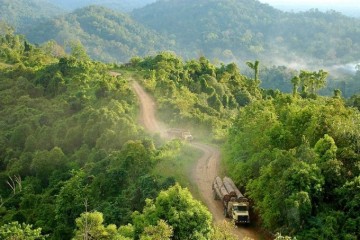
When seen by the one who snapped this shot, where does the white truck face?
facing the viewer and to the right of the viewer

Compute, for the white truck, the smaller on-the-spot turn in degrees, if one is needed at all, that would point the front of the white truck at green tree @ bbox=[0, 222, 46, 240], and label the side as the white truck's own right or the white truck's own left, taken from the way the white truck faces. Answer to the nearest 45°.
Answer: approximately 45° to the white truck's own right

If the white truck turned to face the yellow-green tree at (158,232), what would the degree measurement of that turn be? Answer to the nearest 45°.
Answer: approximately 45° to its right

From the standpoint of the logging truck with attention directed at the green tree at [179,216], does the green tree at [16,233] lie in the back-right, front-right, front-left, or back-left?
front-right

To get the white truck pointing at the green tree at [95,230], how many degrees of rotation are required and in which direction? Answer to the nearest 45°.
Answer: approximately 45° to its right

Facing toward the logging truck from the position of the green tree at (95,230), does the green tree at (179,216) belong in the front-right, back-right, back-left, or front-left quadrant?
front-right

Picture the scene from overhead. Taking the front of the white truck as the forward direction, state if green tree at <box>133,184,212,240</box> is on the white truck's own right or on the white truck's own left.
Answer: on the white truck's own right
